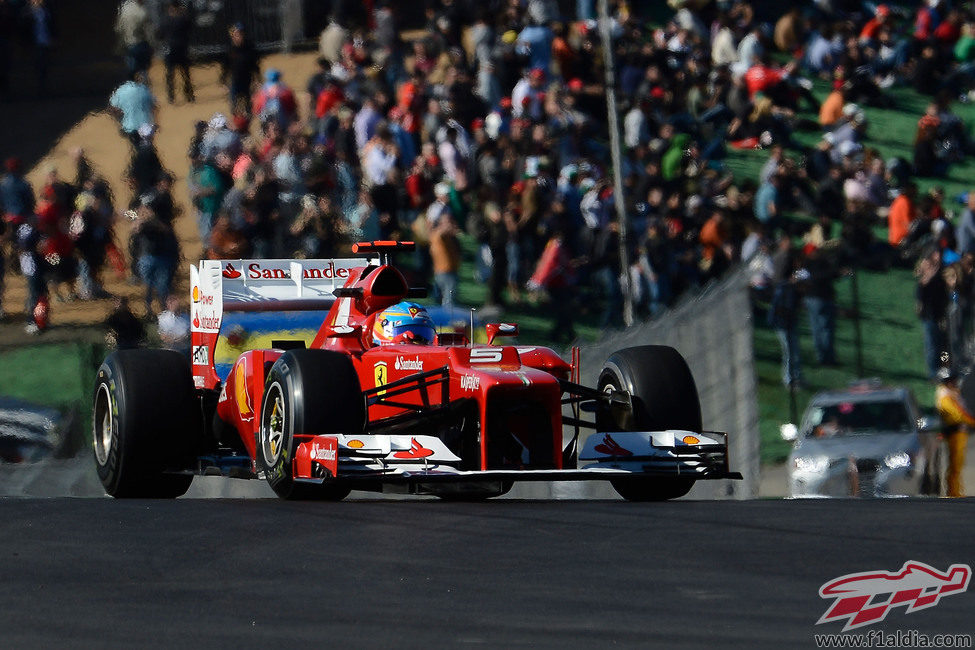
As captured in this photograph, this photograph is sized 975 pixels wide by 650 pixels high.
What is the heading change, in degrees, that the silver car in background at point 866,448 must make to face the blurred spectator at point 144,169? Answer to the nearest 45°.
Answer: approximately 90° to its right

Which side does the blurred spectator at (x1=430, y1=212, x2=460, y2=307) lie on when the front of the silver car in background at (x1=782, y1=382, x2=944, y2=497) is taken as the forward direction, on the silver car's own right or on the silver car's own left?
on the silver car's own right

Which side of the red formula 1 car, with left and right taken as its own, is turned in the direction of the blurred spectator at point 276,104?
back

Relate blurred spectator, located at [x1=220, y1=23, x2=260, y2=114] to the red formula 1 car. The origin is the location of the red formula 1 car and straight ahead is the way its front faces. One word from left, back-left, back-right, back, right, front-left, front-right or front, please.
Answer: back

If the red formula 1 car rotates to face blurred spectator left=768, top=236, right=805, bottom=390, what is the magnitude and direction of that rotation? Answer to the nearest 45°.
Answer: approximately 135° to its left

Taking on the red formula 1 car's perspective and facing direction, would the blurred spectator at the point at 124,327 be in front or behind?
behind

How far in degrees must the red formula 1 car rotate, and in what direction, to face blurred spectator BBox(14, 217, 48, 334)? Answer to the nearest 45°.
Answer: approximately 135° to its right

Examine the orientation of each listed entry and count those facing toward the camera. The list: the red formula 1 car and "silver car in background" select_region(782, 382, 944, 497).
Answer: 2

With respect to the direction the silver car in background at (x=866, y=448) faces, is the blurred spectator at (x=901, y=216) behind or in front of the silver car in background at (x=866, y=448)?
behind

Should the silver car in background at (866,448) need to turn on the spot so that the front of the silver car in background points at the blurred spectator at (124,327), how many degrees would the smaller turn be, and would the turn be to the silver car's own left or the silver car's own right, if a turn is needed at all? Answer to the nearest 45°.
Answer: approximately 90° to the silver car's own right

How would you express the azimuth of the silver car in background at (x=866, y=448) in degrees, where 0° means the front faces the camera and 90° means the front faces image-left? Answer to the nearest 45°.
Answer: approximately 0°

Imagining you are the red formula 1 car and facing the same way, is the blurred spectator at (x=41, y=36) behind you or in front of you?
behind
